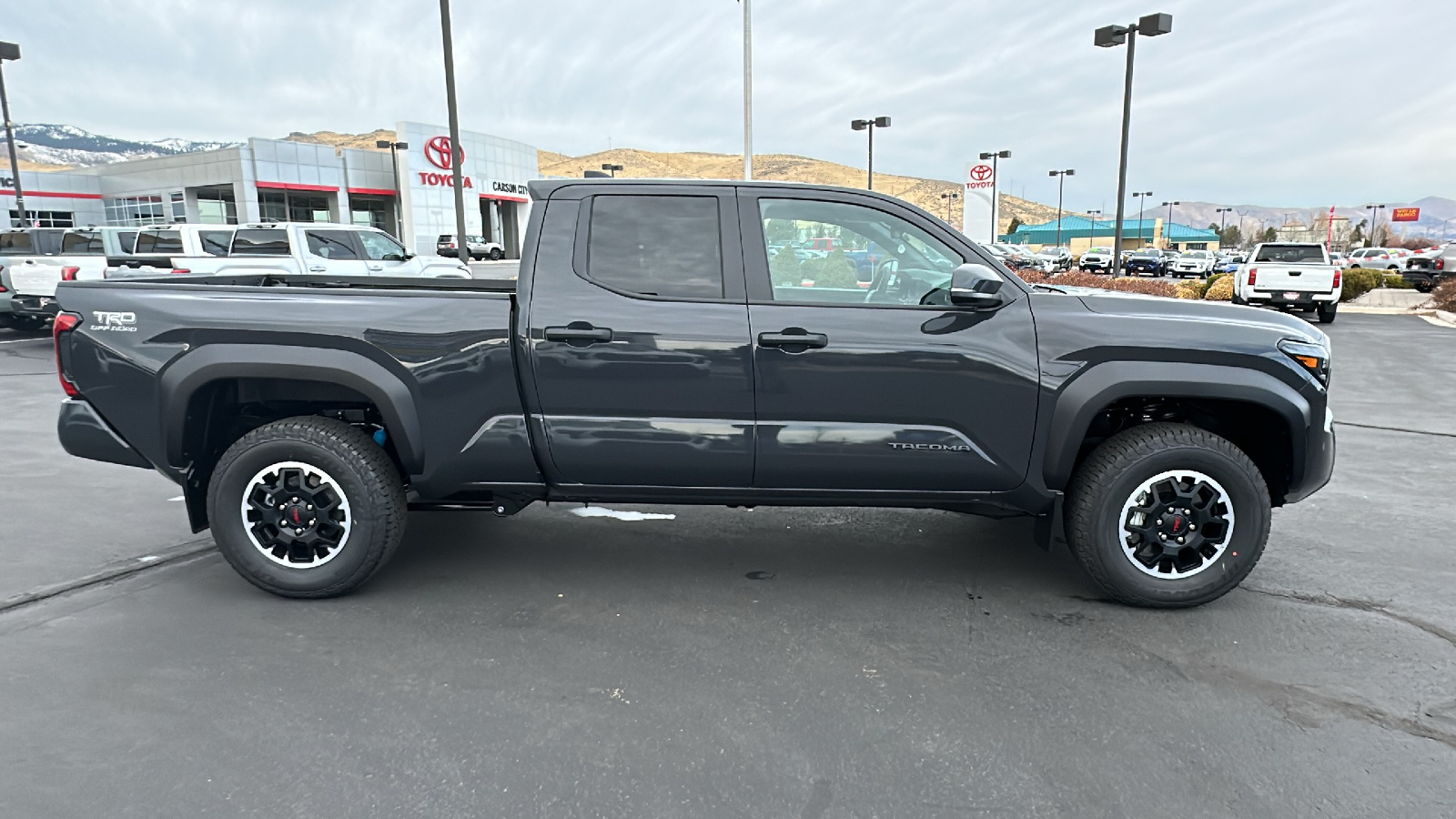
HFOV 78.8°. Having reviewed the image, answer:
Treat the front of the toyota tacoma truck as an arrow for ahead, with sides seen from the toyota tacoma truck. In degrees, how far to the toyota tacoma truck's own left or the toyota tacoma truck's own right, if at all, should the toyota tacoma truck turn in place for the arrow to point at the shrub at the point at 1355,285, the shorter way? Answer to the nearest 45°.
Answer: approximately 45° to the toyota tacoma truck's own left

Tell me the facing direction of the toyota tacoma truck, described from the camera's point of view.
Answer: facing to the right of the viewer

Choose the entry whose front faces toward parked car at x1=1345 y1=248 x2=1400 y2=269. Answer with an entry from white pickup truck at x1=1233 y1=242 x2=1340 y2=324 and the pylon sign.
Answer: the white pickup truck

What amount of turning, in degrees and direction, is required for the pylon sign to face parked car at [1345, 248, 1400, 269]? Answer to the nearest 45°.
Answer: approximately 90° to its left

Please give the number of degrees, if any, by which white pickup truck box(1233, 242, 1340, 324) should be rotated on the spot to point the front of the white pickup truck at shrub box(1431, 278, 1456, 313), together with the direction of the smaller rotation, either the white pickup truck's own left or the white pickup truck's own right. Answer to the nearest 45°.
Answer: approximately 45° to the white pickup truck's own right

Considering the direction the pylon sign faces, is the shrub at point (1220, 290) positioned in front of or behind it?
in front

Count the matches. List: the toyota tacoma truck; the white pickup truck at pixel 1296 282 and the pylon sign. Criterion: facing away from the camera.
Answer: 1

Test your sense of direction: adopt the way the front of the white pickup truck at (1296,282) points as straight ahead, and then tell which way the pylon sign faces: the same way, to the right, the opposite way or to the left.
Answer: the opposite way

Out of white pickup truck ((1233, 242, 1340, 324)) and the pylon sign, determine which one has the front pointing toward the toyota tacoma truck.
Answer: the pylon sign

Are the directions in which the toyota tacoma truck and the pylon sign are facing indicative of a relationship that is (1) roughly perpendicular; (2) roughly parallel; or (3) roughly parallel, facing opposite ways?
roughly perpendicular

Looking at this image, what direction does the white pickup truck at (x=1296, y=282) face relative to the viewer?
away from the camera

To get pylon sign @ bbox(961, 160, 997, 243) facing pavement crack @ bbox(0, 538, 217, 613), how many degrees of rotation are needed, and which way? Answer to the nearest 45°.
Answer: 0° — it already faces it

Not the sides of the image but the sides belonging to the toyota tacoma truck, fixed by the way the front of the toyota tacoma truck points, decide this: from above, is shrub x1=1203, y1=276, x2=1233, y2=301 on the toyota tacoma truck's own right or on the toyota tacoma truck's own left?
on the toyota tacoma truck's own left
